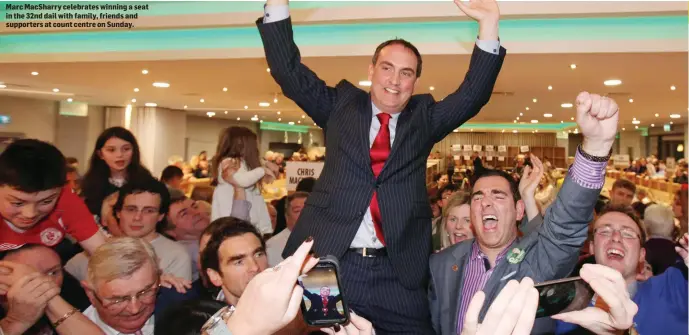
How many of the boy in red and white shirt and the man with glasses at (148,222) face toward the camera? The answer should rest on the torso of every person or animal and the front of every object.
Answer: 2

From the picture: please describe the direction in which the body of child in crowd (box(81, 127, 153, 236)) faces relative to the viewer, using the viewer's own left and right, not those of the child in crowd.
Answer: facing the viewer and to the right of the viewer

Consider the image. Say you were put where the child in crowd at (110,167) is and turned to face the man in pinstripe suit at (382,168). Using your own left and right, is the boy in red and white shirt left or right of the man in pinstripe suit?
right

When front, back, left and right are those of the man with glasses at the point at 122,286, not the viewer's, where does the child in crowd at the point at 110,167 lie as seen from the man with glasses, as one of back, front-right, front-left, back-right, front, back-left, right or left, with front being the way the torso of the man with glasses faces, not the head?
back-left

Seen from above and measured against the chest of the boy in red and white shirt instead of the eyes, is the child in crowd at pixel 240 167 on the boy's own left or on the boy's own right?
on the boy's own left

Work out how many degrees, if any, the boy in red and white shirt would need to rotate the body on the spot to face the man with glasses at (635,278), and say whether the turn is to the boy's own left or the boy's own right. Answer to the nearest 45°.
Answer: approximately 45° to the boy's own left

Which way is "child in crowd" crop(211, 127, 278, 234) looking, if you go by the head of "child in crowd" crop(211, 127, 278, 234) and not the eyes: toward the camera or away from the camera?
away from the camera

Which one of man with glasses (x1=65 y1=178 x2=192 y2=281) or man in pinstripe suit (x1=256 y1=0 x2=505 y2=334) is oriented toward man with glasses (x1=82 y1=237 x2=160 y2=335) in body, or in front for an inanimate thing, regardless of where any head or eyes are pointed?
man with glasses (x1=65 y1=178 x2=192 y2=281)

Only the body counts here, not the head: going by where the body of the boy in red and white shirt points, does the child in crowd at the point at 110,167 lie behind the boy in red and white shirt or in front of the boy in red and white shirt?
behind
